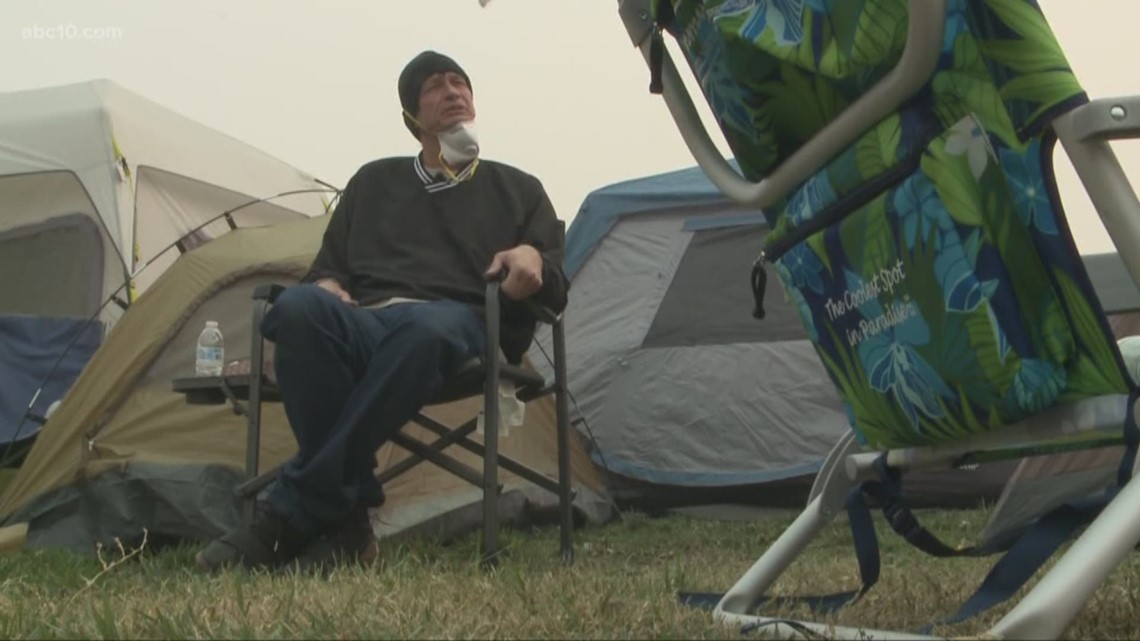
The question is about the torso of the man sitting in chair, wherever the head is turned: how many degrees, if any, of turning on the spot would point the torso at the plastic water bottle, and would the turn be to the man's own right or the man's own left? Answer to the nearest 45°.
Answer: approximately 90° to the man's own right

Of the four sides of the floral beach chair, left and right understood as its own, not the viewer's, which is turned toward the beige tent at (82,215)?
left

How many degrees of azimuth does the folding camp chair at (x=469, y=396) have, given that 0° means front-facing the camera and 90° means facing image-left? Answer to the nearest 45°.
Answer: approximately 45°

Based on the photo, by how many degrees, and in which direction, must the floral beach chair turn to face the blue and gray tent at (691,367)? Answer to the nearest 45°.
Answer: approximately 45° to its left

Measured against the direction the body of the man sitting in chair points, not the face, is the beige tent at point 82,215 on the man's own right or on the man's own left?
on the man's own right

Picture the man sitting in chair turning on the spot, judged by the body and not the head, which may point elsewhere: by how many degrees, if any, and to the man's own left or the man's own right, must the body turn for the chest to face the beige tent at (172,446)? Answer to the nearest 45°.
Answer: approximately 90° to the man's own right

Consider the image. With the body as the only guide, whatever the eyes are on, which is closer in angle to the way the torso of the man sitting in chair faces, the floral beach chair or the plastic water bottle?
the floral beach chair

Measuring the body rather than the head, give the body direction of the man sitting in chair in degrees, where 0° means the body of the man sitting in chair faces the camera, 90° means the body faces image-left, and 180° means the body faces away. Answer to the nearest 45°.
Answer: approximately 45°

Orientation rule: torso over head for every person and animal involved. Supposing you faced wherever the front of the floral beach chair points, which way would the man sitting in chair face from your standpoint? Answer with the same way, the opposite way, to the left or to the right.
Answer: the opposite way

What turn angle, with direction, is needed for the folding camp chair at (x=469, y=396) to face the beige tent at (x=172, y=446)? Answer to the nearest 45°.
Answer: approximately 90° to its right

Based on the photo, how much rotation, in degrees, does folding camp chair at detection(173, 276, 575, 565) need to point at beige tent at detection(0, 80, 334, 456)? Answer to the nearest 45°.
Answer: approximately 90° to its right

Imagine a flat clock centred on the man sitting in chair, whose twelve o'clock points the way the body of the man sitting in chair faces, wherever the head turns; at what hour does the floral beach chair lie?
The floral beach chair is roughly at 10 o'clock from the man sitting in chair.

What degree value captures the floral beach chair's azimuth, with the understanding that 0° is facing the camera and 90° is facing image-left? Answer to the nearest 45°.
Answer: approximately 225°

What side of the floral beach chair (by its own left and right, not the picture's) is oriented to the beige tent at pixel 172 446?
left

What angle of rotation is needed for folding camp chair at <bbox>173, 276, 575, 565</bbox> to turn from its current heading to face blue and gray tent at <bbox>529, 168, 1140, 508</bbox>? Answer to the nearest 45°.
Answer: approximately 180°
